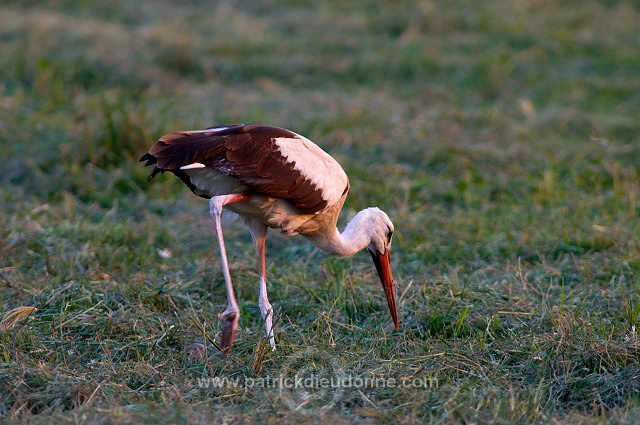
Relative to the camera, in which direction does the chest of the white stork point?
to the viewer's right

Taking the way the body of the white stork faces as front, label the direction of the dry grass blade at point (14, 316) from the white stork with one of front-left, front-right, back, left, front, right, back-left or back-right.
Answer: back
